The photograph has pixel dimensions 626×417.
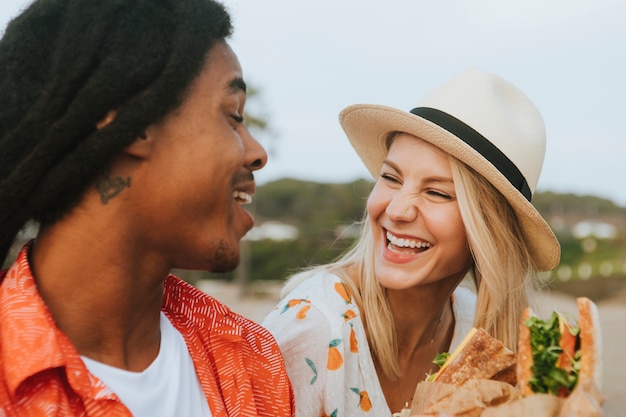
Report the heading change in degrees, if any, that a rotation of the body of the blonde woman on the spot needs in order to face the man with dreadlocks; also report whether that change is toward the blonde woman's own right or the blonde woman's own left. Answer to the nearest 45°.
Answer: approximately 90° to the blonde woman's own right

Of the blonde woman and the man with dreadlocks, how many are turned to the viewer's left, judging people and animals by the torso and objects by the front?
0

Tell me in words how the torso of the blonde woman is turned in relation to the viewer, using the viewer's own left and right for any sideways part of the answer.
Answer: facing the viewer and to the right of the viewer

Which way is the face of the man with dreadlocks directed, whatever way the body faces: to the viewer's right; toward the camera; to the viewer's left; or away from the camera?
to the viewer's right

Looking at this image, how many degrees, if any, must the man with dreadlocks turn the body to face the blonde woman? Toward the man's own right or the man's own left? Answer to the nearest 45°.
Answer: approximately 90° to the man's own left
